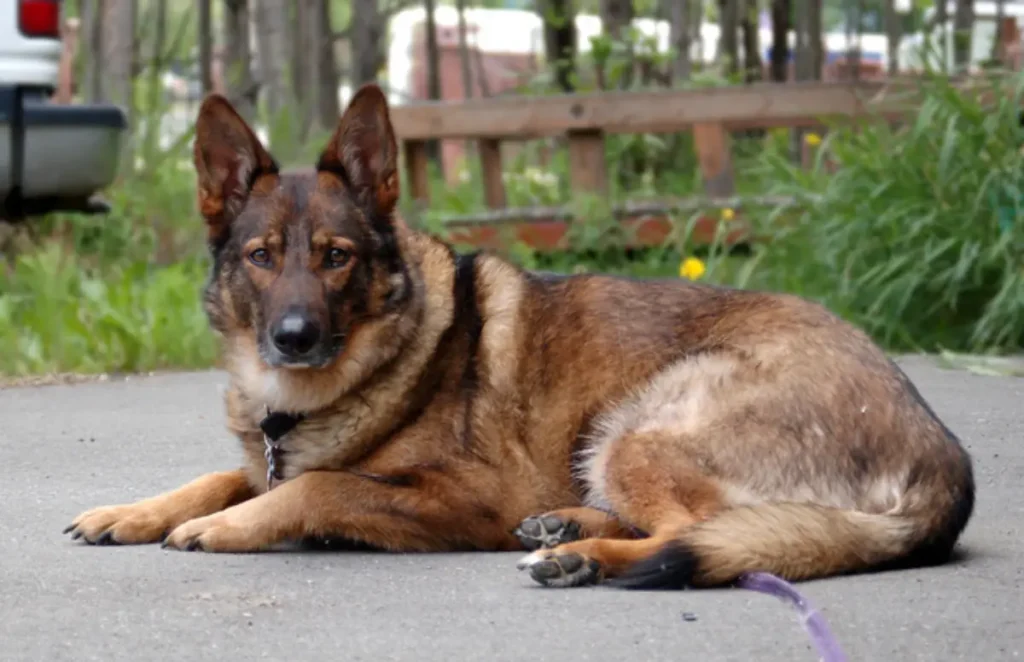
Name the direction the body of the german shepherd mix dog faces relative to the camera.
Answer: to the viewer's left

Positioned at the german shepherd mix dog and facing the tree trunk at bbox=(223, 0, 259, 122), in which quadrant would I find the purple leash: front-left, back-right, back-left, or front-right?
back-right

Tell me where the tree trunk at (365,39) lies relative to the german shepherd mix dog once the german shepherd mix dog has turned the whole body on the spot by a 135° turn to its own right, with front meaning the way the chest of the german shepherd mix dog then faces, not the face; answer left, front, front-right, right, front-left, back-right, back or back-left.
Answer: front-left

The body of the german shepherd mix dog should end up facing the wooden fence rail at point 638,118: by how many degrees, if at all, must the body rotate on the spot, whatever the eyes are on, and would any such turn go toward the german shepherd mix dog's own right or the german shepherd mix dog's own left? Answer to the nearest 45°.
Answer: approximately 90° to the german shepherd mix dog's own right

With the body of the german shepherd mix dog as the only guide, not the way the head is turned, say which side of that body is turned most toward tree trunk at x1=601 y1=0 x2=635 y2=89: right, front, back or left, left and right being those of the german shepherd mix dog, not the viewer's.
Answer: right
